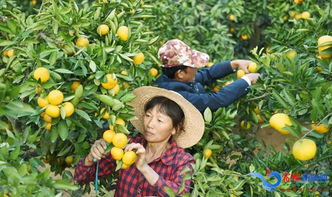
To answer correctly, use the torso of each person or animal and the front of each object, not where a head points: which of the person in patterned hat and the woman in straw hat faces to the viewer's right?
the person in patterned hat

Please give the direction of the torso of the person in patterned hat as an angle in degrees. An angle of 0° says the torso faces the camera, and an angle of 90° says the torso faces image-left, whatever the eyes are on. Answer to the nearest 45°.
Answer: approximately 270°

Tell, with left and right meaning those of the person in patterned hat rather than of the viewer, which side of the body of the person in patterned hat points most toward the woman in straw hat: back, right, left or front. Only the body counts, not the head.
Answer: right

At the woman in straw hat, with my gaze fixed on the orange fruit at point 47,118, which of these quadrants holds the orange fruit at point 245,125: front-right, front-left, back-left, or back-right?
back-right

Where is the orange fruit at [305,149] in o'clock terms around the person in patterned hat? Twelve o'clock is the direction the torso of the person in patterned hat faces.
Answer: The orange fruit is roughly at 2 o'clock from the person in patterned hat.

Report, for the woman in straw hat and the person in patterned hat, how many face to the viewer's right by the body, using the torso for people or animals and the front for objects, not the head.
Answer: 1

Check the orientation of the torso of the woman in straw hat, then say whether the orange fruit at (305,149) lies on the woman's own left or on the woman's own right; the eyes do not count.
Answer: on the woman's own left

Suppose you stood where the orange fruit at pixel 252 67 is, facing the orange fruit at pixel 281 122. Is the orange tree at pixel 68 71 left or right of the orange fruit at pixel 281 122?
right

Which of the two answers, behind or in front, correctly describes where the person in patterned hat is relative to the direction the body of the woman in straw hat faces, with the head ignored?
behind
